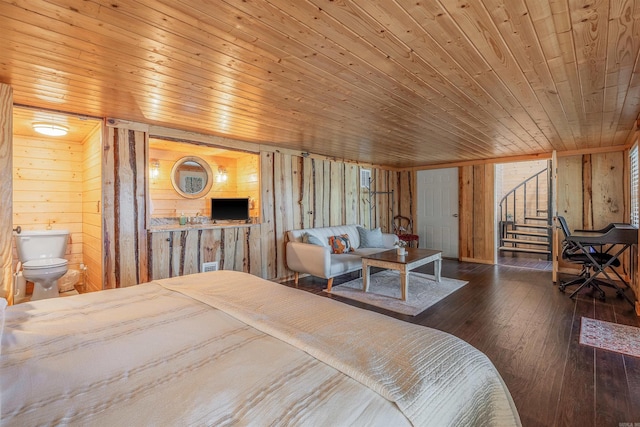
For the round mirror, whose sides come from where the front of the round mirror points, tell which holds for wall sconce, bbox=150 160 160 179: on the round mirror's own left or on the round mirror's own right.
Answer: on the round mirror's own right

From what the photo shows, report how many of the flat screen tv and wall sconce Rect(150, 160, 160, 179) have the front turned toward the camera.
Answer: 2

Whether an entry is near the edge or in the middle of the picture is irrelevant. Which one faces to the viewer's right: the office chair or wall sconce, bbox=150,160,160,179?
the office chair

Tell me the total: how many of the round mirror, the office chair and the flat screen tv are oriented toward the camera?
2

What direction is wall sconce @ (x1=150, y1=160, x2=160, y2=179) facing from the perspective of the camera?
toward the camera

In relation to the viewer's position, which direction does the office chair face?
facing to the right of the viewer

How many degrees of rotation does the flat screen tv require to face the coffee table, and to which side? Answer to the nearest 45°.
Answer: approximately 45° to its left

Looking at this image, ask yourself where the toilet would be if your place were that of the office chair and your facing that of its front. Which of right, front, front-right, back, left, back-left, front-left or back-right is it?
back-right

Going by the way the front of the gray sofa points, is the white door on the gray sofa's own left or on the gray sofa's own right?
on the gray sofa's own left

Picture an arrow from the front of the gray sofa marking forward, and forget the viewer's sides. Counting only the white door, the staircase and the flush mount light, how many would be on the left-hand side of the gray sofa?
2

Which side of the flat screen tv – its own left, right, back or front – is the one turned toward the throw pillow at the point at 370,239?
left

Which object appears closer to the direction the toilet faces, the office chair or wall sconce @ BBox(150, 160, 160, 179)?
the office chair

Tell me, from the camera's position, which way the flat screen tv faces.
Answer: facing the viewer
